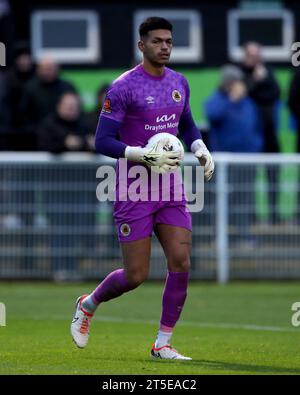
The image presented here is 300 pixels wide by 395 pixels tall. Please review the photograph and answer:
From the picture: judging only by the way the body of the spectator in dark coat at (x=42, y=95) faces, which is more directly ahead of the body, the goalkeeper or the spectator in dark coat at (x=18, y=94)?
the goalkeeper

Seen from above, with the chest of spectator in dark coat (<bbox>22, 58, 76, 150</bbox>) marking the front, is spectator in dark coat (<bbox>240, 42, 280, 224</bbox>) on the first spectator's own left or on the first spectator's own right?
on the first spectator's own left

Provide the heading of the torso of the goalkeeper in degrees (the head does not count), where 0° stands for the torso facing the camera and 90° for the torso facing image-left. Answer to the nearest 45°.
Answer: approximately 315°

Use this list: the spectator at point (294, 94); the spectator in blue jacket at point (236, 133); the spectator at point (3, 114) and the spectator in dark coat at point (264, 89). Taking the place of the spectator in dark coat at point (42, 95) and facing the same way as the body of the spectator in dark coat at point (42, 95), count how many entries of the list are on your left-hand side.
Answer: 3

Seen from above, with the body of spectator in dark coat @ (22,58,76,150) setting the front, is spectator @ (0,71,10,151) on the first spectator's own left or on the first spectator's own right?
on the first spectator's own right

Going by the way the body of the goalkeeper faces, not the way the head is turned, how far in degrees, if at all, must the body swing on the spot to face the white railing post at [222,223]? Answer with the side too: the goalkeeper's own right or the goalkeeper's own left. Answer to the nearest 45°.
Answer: approximately 135° to the goalkeeper's own left

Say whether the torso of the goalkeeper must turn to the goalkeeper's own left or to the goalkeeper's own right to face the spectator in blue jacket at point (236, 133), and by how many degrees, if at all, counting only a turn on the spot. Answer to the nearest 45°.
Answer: approximately 135° to the goalkeeper's own left

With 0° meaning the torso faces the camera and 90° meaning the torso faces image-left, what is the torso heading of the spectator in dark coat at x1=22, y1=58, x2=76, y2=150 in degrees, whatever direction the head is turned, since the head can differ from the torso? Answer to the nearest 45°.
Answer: approximately 0°

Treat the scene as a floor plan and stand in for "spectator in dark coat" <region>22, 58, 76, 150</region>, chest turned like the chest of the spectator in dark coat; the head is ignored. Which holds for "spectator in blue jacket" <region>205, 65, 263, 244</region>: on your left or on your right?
on your left

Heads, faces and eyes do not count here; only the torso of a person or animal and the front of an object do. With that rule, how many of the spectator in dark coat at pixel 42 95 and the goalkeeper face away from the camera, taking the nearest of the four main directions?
0

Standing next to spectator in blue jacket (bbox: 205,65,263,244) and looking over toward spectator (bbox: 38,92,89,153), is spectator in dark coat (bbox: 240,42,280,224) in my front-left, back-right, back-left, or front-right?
back-right
